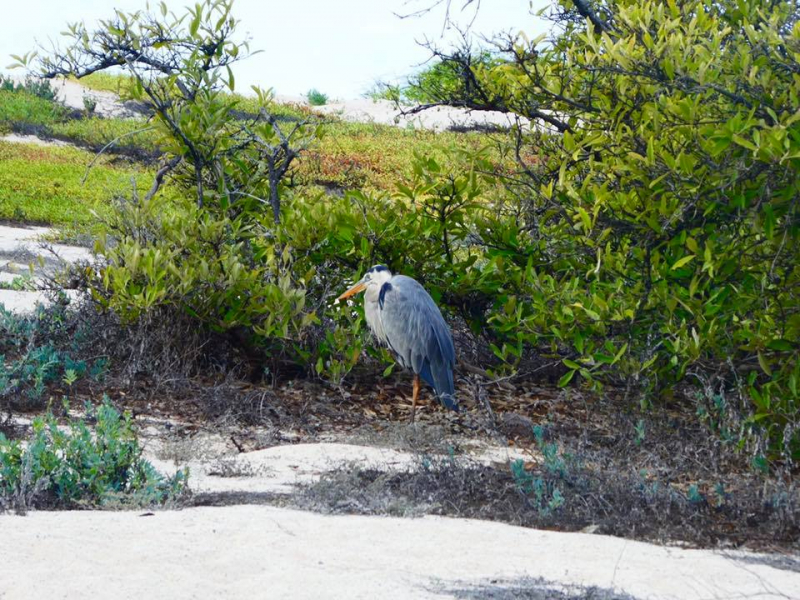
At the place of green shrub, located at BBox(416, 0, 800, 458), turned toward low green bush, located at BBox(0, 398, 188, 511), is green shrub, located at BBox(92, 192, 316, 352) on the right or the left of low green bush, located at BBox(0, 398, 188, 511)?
right

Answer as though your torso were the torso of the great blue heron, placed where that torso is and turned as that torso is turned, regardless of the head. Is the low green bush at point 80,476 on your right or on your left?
on your left

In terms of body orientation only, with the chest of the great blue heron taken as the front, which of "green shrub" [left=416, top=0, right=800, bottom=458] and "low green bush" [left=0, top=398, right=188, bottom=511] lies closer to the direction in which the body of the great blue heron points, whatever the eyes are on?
the low green bush

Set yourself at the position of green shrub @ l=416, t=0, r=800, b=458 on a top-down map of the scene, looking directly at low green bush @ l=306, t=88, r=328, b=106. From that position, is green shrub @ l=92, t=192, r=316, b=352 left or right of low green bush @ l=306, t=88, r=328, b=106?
left

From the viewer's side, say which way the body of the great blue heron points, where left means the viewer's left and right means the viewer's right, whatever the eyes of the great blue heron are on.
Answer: facing to the left of the viewer

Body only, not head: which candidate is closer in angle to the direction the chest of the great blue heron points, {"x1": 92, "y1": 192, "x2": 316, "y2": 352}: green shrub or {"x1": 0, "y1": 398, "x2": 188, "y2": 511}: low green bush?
the green shrub

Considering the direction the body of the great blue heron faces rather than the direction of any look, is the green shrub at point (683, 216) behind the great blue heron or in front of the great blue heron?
behind

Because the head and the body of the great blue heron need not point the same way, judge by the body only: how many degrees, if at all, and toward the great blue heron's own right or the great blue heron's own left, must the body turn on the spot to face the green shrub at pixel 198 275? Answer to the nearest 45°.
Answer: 0° — it already faces it
